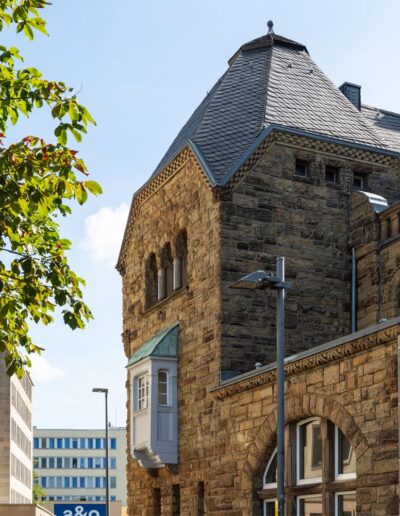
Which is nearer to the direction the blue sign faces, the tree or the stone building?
the tree

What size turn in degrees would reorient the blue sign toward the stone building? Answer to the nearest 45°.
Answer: approximately 45° to its left

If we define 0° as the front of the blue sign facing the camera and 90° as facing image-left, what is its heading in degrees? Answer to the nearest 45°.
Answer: approximately 0°

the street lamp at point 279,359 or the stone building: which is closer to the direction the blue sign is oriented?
the street lamp

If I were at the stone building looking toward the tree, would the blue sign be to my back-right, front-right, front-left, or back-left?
back-right

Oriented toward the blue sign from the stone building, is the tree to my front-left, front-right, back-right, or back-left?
back-left

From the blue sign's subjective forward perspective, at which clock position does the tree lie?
The tree is roughly at 12 o'clock from the blue sign.

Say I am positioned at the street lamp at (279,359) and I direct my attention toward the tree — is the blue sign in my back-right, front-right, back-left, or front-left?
back-right
